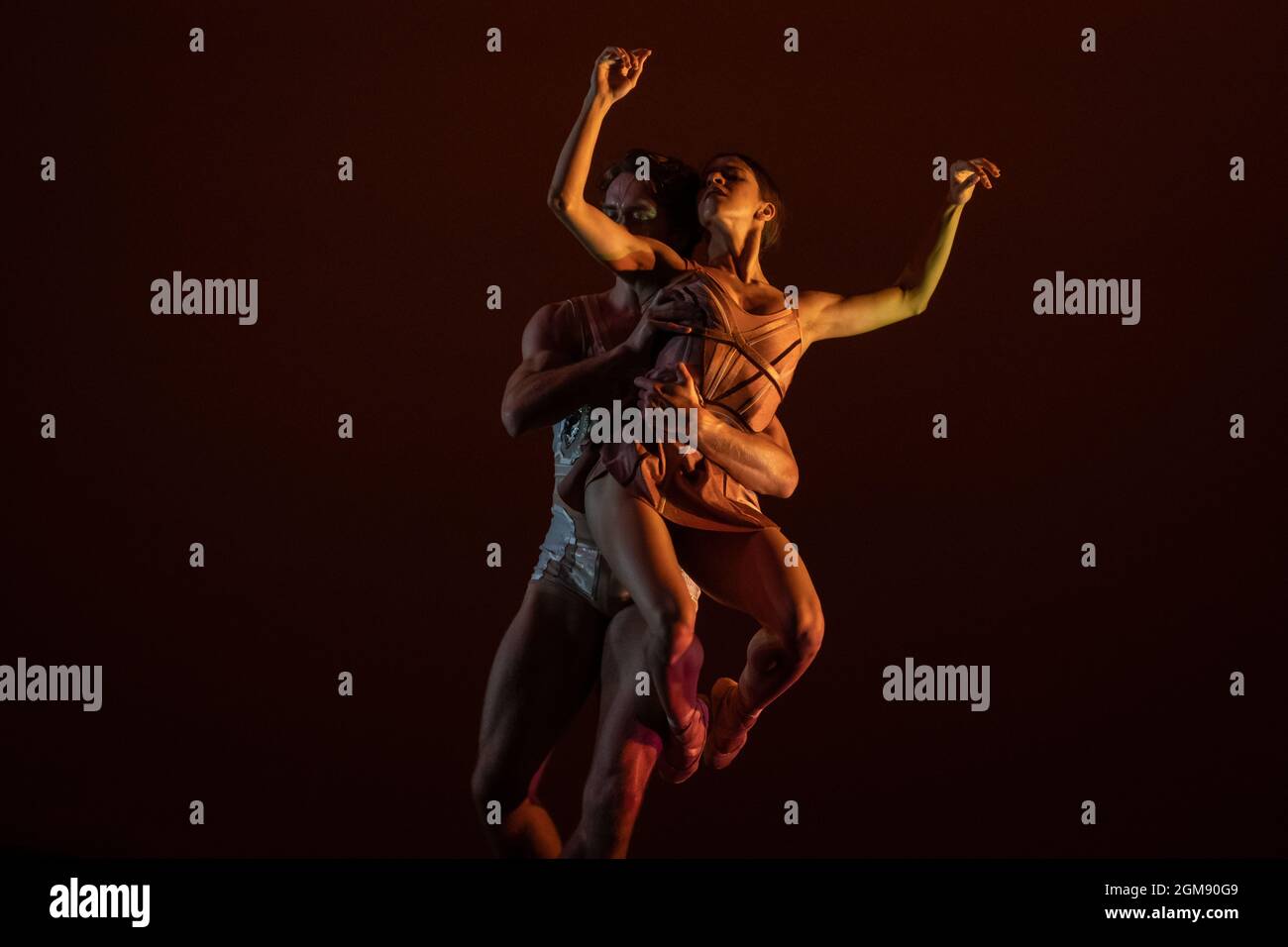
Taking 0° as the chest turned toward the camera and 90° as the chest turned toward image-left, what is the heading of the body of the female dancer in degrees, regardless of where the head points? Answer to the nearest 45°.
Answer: approximately 0°
